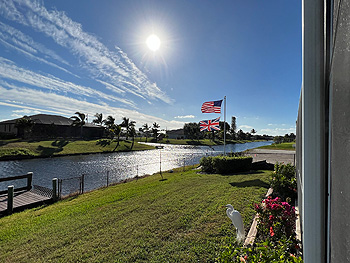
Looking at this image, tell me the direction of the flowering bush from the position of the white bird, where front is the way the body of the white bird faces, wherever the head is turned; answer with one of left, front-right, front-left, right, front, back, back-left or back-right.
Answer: back

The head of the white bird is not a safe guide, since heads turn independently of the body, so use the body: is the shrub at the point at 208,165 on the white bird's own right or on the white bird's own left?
on the white bird's own right

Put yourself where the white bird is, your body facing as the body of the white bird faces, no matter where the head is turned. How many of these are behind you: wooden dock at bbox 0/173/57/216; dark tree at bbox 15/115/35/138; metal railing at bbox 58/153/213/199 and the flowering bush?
1

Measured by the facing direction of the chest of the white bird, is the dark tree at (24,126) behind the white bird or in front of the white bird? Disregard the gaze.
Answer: in front

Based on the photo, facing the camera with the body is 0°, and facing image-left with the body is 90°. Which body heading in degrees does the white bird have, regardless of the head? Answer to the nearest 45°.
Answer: approximately 90°

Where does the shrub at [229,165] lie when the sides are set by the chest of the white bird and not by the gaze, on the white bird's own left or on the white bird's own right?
on the white bird's own right

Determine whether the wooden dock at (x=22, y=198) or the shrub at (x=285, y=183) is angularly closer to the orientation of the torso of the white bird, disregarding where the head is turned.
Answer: the wooden dock

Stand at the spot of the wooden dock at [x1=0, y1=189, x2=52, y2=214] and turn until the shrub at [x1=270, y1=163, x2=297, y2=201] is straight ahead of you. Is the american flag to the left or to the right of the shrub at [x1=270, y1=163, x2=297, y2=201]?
left

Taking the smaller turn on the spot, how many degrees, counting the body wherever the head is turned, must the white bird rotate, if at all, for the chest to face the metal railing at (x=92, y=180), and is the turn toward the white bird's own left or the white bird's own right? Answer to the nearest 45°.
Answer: approximately 45° to the white bird's own right

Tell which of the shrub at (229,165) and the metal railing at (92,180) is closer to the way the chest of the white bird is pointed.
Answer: the metal railing

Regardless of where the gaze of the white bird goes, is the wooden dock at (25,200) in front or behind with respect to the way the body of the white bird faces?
in front

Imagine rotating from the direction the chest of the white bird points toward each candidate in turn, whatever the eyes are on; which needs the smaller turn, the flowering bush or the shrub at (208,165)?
the shrub

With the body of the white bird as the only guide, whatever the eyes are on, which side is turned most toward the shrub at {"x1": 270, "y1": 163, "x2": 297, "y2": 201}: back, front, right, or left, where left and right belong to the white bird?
right
